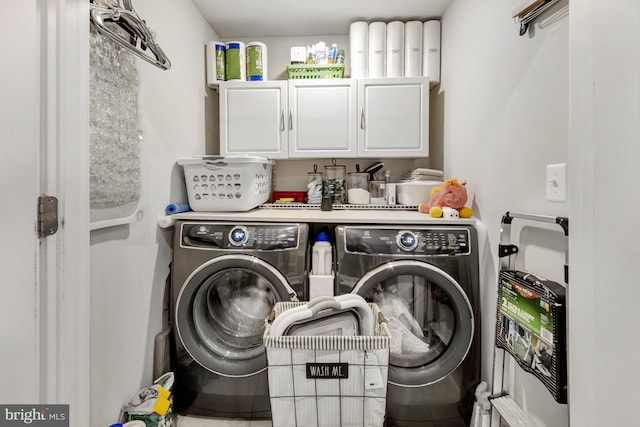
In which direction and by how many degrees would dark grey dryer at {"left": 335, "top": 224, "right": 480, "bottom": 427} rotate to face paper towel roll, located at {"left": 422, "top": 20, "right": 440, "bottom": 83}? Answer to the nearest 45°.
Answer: approximately 180°

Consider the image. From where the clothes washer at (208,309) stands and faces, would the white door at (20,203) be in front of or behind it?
in front

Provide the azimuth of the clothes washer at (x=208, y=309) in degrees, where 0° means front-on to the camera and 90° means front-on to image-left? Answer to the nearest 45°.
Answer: approximately 0°

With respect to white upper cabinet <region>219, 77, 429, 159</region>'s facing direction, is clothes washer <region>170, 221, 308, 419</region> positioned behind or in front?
in front

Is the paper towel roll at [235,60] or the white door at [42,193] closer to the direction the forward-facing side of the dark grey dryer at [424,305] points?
the white door

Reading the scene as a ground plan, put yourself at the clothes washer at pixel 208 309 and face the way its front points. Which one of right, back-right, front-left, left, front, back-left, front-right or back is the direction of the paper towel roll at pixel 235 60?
back
